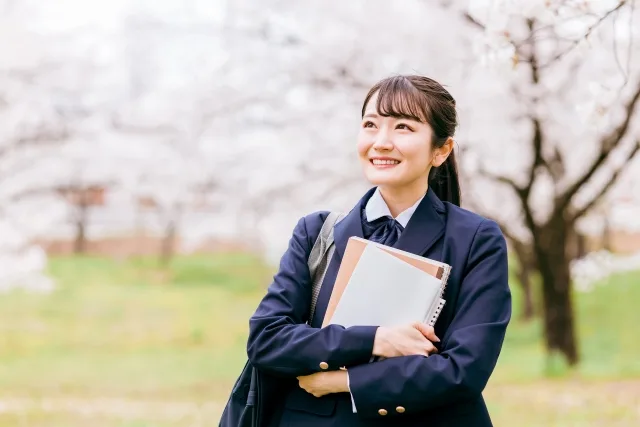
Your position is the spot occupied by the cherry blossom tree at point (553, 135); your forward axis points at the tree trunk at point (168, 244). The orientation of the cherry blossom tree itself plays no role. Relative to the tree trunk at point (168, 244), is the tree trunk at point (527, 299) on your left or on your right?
right

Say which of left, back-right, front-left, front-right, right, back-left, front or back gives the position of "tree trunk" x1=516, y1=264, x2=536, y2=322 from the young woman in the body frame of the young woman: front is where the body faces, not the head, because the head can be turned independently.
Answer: back-right

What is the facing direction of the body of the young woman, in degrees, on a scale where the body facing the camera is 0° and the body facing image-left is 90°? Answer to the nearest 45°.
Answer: approximately 45°

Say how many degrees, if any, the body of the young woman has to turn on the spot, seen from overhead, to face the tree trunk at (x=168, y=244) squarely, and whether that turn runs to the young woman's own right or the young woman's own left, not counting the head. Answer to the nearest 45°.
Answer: approximately 135° to the young woman's own right

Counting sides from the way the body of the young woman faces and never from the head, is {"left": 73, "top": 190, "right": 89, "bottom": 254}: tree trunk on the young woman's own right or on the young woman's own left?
on the young woman's own right
